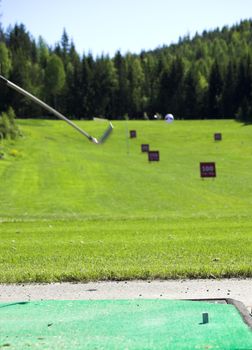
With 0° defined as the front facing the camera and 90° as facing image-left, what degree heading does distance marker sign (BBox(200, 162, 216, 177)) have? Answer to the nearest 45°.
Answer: approximately 0°

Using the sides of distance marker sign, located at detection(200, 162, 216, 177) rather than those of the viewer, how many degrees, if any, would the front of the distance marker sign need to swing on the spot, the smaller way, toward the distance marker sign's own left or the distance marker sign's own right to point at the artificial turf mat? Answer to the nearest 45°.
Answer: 0° — it already faces it

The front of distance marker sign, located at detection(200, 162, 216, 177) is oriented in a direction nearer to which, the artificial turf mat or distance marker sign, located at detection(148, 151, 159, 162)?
the artificial turf mat

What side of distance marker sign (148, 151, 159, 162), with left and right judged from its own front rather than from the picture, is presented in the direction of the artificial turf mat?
front

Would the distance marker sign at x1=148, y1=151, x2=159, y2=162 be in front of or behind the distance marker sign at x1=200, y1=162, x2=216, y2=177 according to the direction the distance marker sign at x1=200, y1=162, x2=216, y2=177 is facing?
behind

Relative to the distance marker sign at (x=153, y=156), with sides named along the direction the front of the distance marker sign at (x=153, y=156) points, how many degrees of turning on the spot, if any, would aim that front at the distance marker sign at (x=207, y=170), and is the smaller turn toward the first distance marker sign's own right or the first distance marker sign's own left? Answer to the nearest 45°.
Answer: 0° — it already faces it

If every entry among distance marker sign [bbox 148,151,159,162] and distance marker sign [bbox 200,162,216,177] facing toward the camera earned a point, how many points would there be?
2
